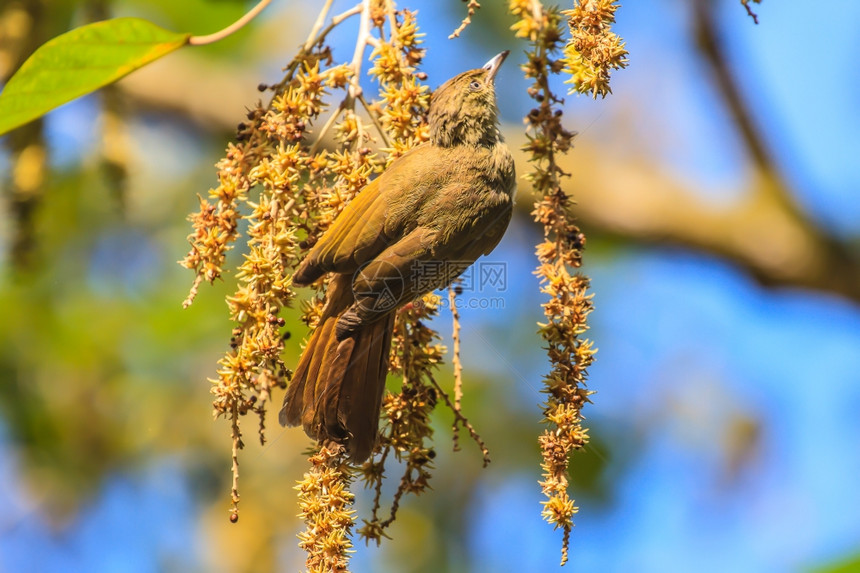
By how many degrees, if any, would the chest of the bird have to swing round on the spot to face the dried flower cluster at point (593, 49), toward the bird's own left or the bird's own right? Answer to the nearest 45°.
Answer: approximately 45° to the bird's own right
